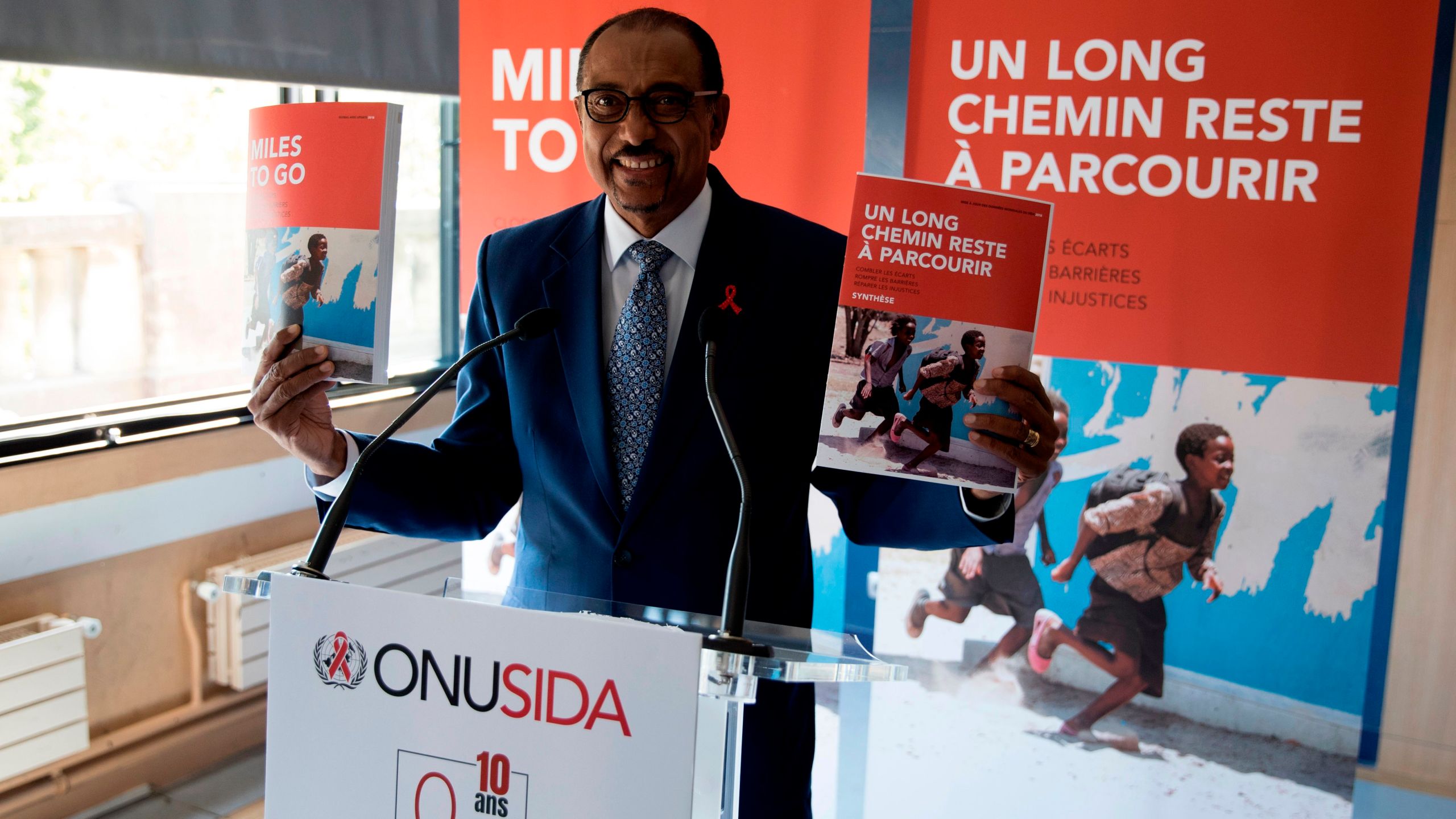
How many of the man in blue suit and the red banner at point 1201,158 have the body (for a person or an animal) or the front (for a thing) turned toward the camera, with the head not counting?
2

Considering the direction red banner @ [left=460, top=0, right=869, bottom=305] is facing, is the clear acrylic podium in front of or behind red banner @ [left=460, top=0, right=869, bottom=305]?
in front

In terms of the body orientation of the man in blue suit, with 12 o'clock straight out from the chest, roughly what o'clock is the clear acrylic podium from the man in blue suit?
The clear acrylic podium is roughly at 12 o'clock from the man in blue suit.

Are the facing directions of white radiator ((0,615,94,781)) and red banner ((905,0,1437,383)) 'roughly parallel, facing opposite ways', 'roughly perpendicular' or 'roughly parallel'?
roughly perpendicular

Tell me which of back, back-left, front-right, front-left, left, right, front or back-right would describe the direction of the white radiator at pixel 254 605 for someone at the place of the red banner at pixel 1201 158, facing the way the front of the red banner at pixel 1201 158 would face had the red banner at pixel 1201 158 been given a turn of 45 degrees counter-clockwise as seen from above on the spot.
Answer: back-right

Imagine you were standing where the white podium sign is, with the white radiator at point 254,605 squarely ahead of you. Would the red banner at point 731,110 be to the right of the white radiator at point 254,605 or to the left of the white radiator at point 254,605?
right

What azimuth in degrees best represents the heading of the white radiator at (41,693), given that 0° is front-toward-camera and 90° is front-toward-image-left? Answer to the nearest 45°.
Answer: approximately 315°

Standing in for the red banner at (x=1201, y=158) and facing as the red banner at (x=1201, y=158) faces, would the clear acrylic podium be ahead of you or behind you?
ahead

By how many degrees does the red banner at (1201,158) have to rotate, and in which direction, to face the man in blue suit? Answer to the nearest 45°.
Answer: approximately 45° to its right
